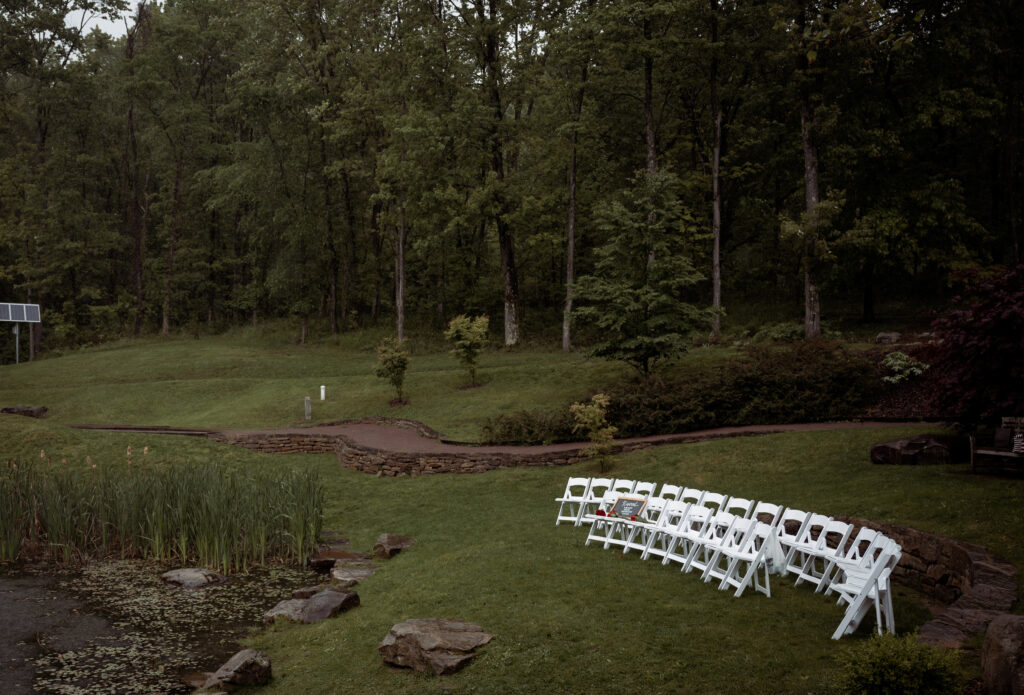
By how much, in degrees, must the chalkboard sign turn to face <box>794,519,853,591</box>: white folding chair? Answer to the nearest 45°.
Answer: approximately 90° to its left

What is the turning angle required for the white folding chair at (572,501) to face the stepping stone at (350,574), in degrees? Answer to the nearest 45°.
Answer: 0° — it already faces it

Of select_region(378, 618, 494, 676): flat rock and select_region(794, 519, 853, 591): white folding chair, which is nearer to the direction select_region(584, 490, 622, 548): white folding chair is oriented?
the flat rock
